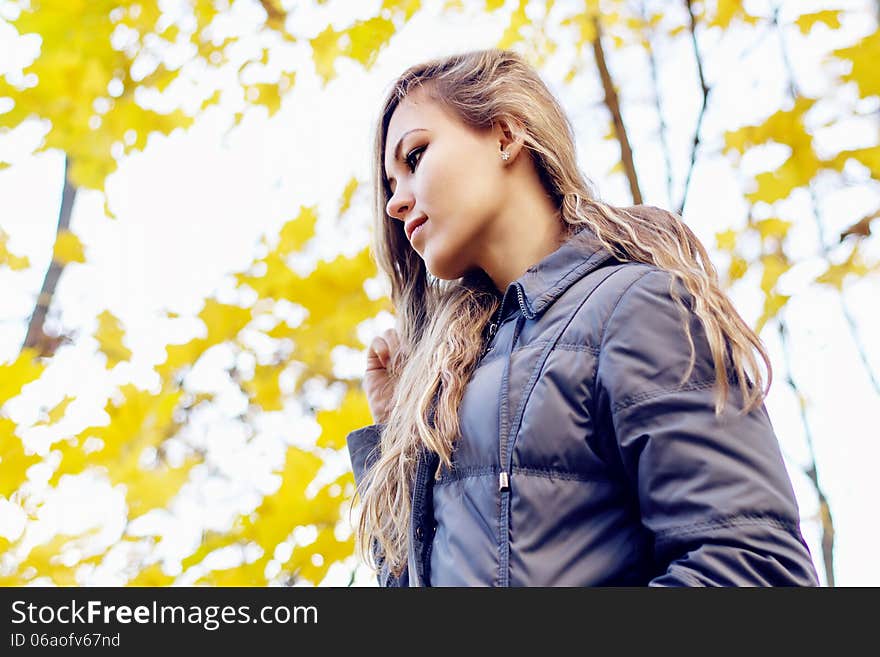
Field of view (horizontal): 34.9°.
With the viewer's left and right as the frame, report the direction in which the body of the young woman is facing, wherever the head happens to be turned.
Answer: facing the viewer and to the left of the viewer

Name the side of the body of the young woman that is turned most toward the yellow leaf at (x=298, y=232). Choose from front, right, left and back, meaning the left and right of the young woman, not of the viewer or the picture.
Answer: right

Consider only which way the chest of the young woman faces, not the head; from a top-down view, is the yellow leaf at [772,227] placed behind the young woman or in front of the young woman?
behind

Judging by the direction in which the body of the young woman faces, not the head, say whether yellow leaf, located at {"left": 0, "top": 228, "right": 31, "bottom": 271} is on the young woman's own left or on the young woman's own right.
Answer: on the young woman's own right

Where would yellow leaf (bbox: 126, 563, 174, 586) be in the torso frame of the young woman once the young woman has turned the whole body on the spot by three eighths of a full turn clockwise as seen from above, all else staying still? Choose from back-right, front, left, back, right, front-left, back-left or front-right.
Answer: front-left

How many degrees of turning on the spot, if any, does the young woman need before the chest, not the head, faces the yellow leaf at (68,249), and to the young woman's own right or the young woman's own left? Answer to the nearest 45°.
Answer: approximately 90° to the young woman's own right

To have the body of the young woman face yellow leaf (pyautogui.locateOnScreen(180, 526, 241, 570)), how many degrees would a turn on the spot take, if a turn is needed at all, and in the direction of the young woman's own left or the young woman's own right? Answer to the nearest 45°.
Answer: approximately 90° to the young woman's own right

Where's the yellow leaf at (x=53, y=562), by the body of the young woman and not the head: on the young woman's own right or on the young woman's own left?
on the young woman's own right

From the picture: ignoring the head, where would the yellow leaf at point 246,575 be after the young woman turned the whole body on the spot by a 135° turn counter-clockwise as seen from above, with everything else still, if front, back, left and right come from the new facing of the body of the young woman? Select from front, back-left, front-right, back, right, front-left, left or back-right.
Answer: back-left

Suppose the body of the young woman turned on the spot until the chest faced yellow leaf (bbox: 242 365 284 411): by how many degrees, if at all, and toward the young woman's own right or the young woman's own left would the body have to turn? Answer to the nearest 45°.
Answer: approximately 90° to the young woman's own right
